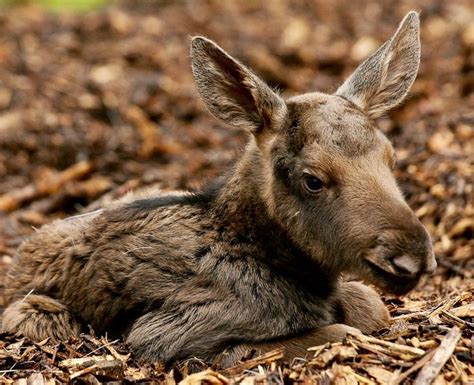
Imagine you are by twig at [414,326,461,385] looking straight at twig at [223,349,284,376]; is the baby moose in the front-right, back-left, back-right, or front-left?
front-right

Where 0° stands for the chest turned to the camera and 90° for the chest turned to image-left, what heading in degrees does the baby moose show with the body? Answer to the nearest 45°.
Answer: approximately 315°

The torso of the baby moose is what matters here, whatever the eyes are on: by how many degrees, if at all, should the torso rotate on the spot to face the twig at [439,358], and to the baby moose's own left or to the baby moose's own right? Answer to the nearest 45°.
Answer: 0° — it already faces it
